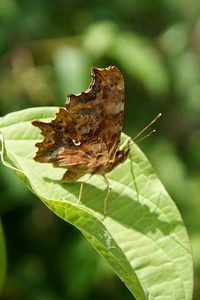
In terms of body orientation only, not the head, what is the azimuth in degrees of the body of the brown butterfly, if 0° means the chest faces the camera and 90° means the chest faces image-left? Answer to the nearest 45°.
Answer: approximately 270°
